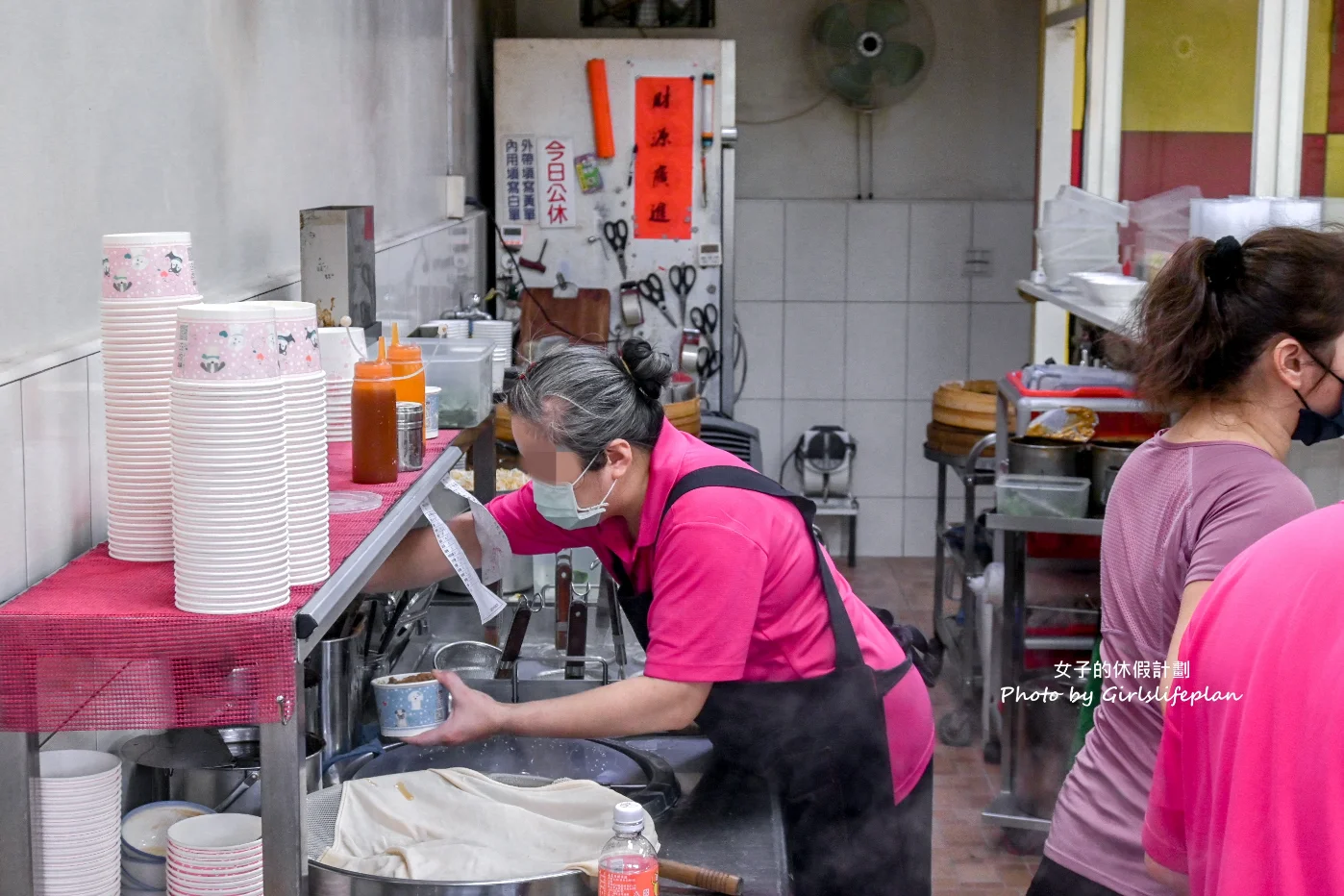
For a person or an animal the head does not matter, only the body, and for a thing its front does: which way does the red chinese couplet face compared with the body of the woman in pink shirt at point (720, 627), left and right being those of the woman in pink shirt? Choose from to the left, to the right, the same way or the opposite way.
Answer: to the left

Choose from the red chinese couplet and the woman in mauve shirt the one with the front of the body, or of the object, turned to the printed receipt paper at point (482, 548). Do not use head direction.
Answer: the red chinese couplet

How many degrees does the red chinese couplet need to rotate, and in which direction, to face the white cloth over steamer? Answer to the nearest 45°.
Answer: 0° — it already faces it

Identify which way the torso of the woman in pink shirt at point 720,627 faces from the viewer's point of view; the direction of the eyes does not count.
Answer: to the viewer's left

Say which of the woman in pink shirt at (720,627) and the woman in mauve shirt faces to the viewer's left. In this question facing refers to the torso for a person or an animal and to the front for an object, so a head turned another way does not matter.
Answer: the woman in pink shirt

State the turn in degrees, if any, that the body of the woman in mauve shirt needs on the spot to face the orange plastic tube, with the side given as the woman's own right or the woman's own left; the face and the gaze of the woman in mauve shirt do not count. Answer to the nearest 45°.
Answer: approximately 90° to the woman's own left

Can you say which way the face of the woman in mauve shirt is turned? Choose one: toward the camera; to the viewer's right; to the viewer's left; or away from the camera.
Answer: to the viewer's right

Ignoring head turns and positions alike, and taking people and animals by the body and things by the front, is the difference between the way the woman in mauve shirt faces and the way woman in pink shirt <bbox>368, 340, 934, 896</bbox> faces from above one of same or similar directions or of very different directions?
very different directions

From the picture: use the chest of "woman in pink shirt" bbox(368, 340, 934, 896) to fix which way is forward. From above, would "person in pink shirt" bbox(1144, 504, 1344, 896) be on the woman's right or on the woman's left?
on the woman's left

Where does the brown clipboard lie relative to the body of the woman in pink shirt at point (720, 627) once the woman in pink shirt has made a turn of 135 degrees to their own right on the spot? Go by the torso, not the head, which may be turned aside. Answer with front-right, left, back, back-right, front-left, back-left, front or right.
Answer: front-left

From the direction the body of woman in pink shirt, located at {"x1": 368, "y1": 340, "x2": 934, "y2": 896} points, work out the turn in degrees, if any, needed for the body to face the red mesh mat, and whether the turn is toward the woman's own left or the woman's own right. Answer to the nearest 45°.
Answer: approximately 45° to the woman's own left

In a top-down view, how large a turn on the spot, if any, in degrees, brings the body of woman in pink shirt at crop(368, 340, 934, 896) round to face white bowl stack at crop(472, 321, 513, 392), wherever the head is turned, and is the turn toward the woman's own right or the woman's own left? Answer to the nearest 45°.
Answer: approximately 90° to the woman's own right
